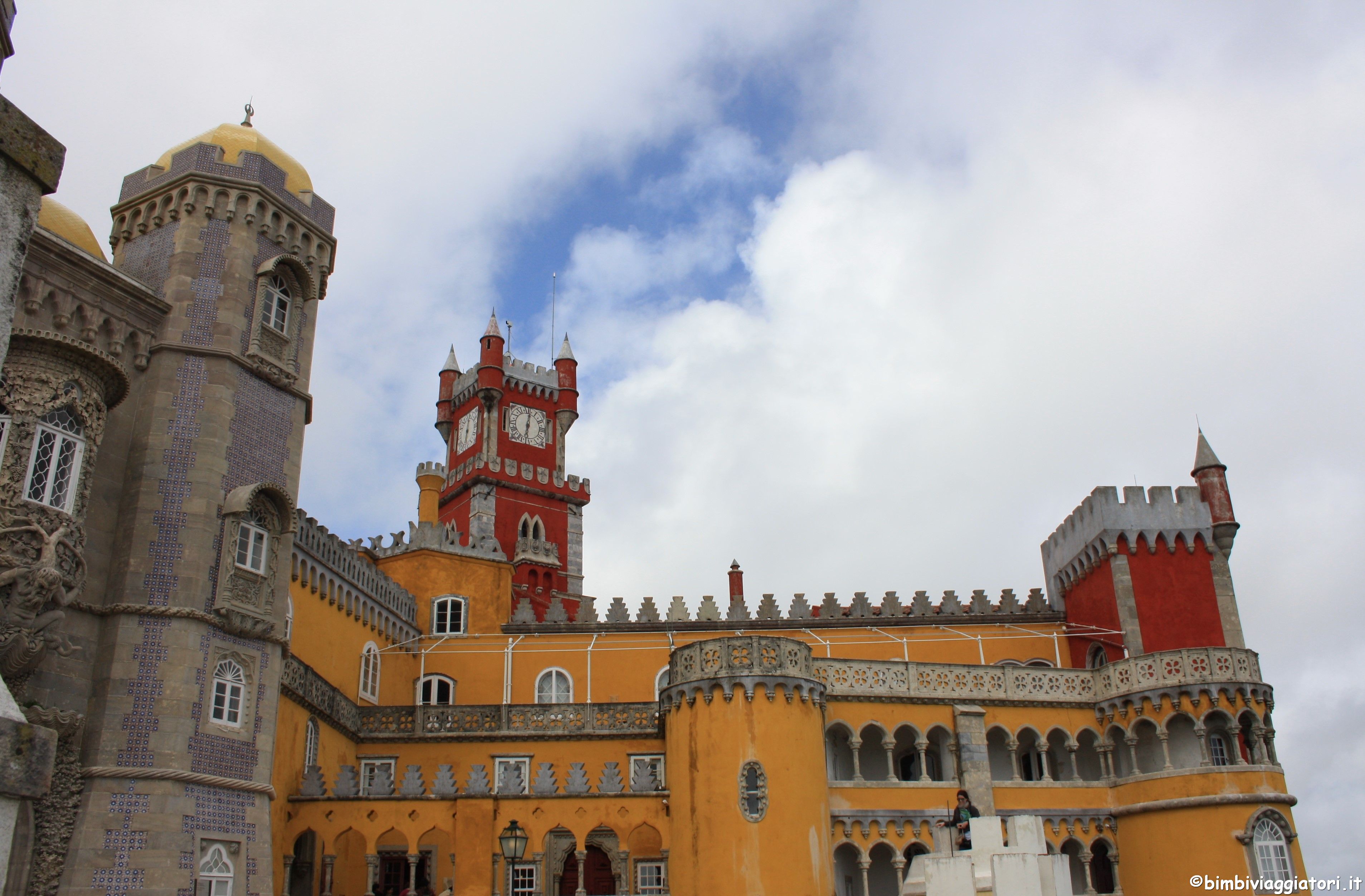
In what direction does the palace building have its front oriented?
toward the camera
